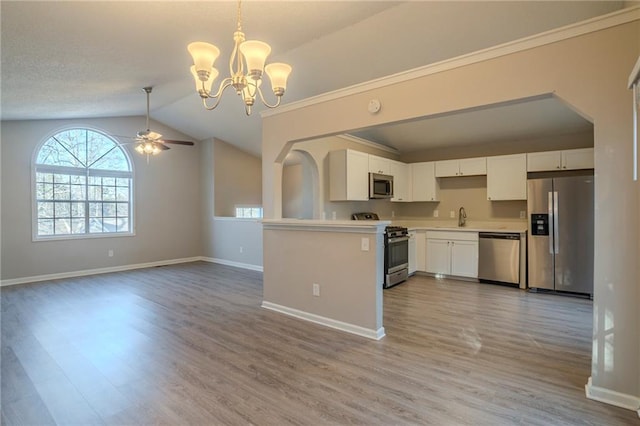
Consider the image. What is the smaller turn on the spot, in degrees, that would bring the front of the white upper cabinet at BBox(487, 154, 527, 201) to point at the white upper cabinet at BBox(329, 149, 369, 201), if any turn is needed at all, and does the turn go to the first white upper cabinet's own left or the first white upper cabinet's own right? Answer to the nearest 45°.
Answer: approximately 45° to the first white upper cabinet's own right

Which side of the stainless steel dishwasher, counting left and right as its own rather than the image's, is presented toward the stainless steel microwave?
right

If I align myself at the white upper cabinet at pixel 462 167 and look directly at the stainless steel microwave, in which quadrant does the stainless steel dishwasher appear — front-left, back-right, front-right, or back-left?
back-left

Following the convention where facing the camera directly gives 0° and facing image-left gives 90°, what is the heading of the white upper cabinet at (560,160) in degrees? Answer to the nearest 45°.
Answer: approximately 0°

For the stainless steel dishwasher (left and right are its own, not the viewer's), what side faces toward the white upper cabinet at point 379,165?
right

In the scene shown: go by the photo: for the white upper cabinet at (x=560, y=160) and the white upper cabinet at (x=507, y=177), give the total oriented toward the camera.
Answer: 2
